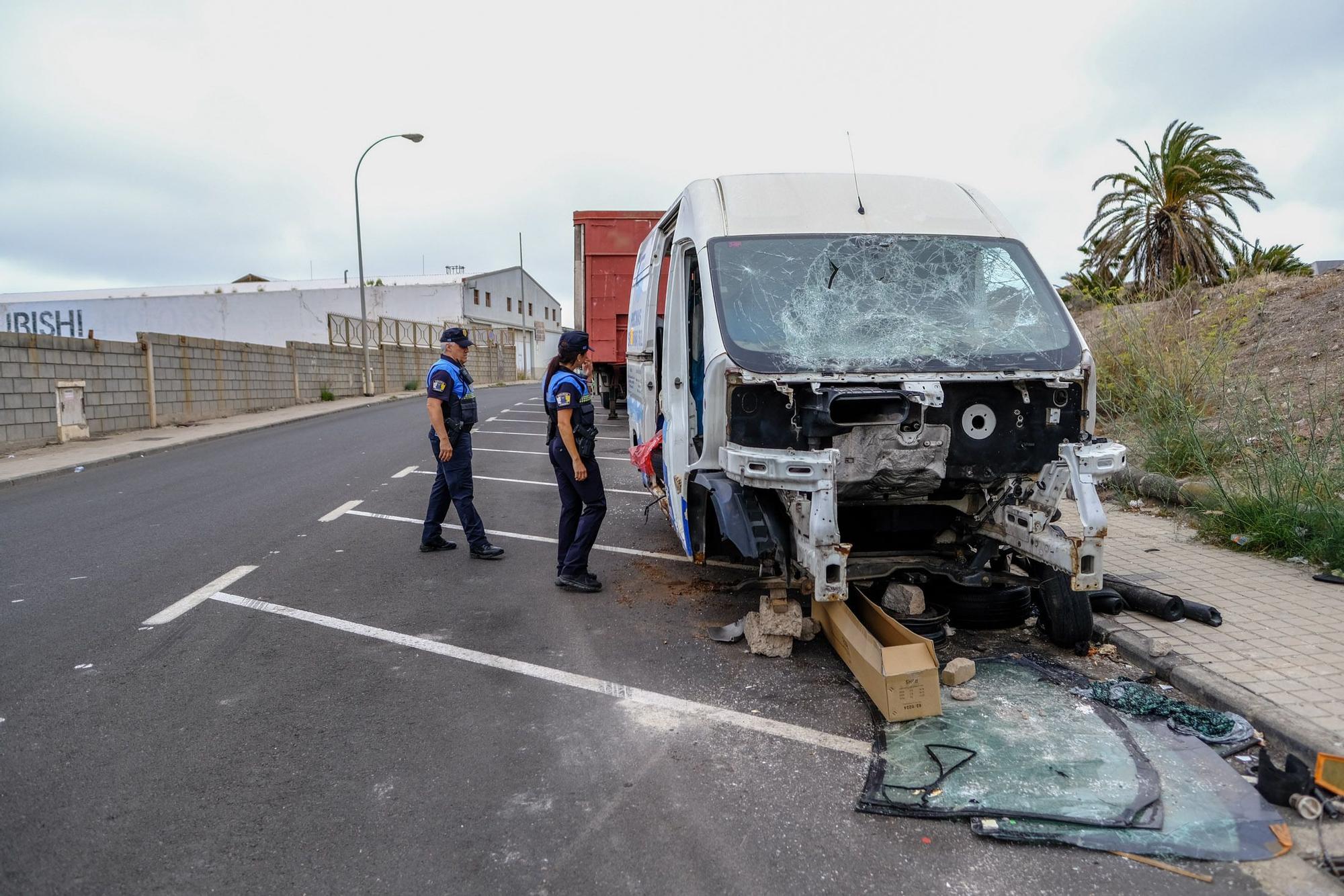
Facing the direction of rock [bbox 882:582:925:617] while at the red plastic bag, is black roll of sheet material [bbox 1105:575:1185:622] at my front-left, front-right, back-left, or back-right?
front-left

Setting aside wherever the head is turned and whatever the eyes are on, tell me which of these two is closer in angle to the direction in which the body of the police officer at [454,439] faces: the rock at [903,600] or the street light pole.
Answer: the rock

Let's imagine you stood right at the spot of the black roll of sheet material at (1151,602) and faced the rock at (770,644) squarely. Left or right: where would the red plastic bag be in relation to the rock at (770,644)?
right

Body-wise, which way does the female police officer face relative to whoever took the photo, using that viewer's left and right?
facing to the right of the viewer

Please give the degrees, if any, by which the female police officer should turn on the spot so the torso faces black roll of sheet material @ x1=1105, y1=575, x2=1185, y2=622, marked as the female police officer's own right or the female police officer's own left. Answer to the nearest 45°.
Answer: approximately 45° to the female police officer's own right

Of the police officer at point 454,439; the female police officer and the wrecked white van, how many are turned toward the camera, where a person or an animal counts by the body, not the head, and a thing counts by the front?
1

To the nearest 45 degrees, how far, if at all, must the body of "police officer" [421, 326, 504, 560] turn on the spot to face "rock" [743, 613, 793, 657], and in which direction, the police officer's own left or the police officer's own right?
approximately 45° to the police officer's own right

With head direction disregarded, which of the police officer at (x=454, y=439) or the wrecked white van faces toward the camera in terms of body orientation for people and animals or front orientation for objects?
the wrecked white van

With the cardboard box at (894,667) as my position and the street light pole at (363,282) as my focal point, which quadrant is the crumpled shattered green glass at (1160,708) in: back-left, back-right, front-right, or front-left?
back-right

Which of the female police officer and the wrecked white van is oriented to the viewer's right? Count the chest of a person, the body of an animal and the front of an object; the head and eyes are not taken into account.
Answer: the female police officer

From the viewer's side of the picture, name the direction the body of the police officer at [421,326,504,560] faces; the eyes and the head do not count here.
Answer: to the viewer's right

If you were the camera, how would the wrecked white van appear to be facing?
facing the viewer

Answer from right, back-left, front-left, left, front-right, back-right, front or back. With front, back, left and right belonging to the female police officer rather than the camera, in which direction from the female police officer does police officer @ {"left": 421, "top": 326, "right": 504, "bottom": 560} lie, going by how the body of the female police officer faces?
back-left

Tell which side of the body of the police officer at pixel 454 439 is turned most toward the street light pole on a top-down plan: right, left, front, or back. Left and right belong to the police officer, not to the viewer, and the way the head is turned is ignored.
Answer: left

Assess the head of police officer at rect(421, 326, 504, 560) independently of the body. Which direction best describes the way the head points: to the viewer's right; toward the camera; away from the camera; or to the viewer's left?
to the viewer's right

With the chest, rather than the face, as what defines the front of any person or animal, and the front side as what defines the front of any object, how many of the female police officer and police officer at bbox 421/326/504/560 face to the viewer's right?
2

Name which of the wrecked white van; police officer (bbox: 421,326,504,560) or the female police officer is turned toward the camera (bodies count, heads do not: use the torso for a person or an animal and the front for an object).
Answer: the wrecked white van

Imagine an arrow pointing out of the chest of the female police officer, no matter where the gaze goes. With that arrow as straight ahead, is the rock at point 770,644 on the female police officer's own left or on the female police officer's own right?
on the female police officer's own right

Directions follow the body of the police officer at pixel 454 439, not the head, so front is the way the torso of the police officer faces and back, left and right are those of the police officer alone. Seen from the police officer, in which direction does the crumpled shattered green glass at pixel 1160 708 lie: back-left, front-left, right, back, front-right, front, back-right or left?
front-right
